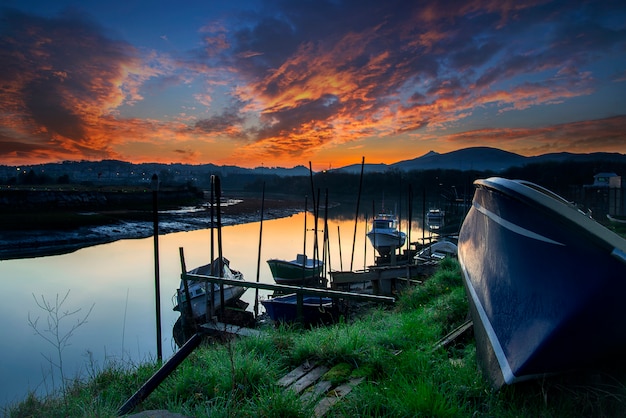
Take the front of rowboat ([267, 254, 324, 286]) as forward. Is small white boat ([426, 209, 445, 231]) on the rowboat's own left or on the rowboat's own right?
on the rowboat's own right

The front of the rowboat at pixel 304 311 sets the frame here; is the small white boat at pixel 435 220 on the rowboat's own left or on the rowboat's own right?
on the rowboat's own right

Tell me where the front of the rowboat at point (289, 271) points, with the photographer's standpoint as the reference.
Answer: facing to the left of the viewer

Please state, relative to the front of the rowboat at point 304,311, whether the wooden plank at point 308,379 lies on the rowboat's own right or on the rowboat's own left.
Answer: on the rowboat's own left

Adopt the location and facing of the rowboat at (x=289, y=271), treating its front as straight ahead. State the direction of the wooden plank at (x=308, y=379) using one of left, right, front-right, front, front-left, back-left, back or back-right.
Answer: left

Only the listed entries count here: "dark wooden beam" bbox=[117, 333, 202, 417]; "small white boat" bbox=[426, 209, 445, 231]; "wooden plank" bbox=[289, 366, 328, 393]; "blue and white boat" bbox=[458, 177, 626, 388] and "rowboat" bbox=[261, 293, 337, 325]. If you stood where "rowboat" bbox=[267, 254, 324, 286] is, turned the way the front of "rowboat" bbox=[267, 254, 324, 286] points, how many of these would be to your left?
4

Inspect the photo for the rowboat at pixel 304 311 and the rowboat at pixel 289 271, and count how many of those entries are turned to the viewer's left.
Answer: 2

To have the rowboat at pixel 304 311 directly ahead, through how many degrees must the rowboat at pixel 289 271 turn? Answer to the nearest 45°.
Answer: approximately 90° to its left

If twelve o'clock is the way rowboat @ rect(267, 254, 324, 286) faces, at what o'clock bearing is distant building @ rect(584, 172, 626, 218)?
The distant building is roughly at 5 o'clock from the rowboat.

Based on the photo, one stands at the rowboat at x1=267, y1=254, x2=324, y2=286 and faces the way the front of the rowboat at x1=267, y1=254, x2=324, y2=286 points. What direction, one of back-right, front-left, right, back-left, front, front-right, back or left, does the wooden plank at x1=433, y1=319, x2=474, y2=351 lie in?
left

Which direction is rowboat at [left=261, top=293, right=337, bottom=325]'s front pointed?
to the viewer's left
